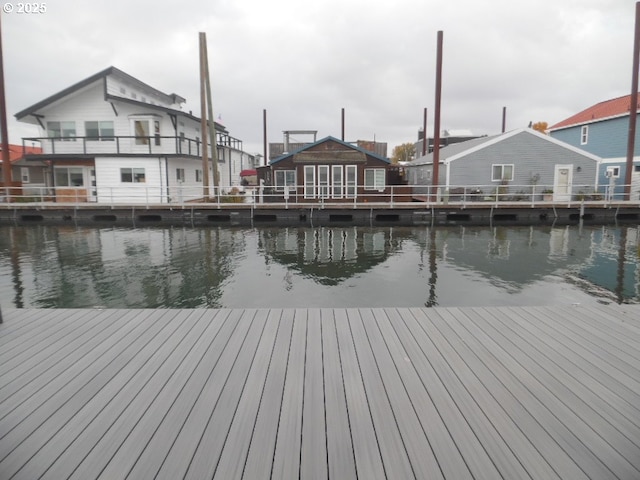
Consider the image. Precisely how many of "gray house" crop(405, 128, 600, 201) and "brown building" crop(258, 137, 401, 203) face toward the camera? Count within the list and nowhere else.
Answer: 2

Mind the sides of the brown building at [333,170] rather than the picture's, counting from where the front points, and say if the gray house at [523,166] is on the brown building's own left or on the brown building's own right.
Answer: on the brown building's own left

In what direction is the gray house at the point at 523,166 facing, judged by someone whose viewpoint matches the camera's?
facing the viewer

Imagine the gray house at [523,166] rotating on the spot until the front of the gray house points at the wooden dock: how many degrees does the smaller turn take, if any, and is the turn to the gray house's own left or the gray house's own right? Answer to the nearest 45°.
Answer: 0° — it already faces it

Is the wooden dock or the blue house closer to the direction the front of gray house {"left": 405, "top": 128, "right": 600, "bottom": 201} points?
the wooden dock

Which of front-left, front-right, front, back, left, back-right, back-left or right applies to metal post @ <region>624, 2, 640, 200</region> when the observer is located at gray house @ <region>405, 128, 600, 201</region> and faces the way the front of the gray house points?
left

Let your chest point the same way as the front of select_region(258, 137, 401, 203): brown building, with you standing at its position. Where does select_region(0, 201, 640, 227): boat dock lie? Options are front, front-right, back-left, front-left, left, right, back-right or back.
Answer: front

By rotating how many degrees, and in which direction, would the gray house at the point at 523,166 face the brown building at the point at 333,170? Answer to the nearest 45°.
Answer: approximately 45° to its right

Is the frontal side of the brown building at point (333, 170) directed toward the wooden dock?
yes

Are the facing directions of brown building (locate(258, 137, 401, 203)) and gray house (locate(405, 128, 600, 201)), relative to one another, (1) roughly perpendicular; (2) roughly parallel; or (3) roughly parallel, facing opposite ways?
roughly parallel

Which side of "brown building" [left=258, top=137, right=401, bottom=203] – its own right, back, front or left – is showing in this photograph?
front

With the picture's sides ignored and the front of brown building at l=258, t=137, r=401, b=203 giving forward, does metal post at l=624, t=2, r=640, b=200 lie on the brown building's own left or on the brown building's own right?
on the brown building's own left

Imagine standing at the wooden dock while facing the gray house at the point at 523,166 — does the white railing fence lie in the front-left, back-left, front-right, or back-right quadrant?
front-left
